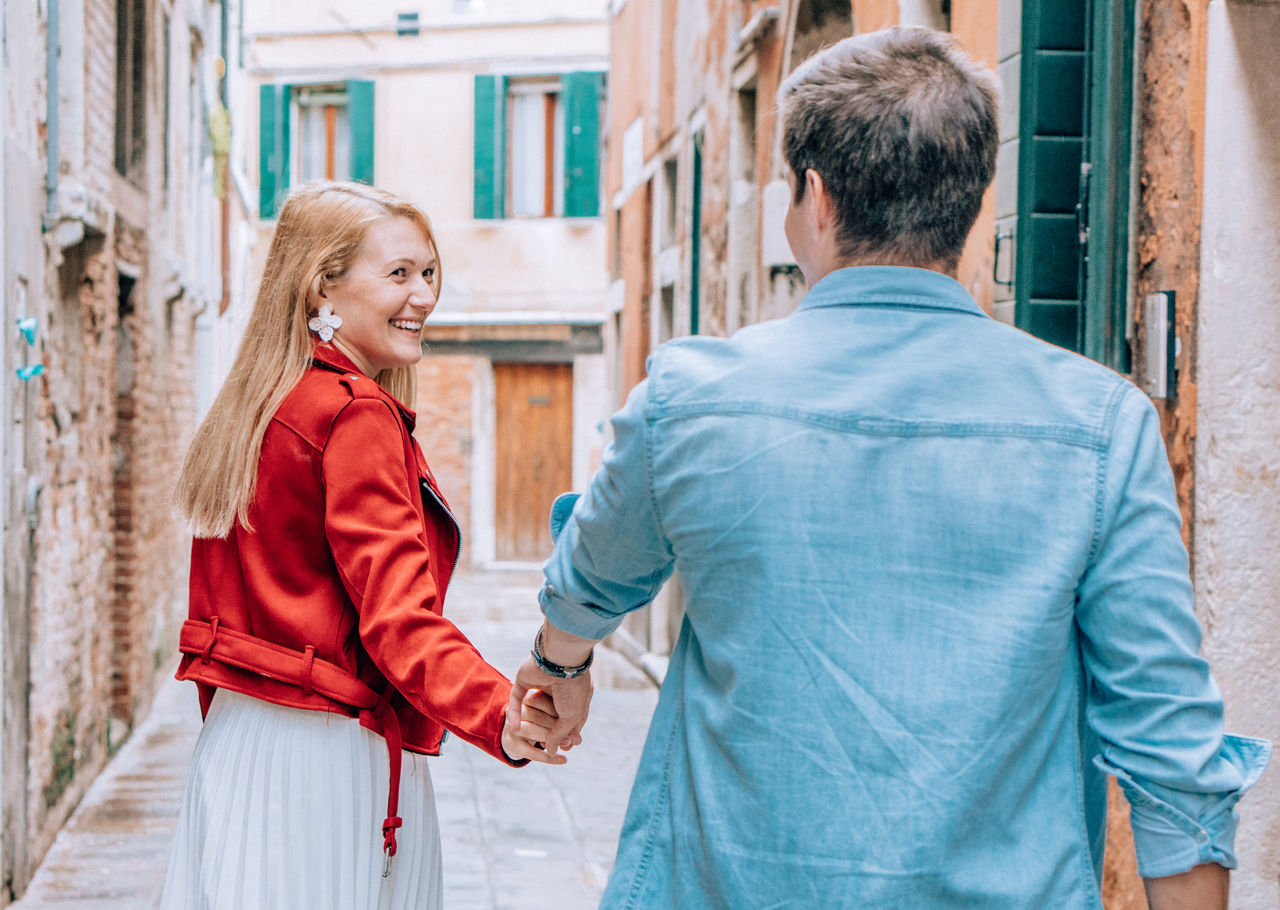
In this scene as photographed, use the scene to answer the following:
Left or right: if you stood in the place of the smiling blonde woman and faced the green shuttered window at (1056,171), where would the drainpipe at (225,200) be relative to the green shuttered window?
left

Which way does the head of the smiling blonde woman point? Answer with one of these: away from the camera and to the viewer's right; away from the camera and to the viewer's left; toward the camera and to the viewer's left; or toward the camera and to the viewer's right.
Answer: toward the camera and to the viewer's right

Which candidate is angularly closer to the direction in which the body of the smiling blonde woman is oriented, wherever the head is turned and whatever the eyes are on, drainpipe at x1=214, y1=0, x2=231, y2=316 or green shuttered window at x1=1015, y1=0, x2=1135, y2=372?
the green shuttered window

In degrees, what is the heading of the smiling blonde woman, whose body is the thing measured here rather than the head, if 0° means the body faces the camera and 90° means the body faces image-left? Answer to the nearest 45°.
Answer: approximately 225°

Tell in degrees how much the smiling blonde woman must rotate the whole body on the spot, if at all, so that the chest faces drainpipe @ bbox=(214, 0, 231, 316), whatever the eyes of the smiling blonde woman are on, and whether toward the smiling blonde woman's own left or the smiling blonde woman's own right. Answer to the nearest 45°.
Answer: approximately 45° to the smiling blonde woman's own left

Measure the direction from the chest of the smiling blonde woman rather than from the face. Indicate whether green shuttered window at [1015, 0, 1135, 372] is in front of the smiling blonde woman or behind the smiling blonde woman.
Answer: in front
